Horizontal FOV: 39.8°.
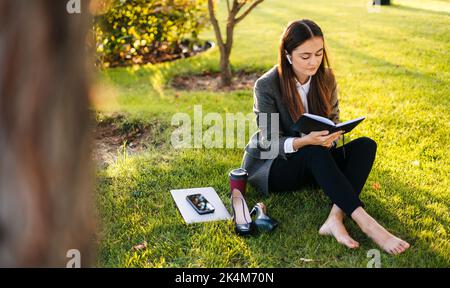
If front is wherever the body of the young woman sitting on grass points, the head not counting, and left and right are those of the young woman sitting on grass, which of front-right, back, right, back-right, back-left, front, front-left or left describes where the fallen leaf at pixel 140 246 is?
right

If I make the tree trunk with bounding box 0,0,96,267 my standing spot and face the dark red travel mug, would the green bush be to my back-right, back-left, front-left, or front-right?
front-left

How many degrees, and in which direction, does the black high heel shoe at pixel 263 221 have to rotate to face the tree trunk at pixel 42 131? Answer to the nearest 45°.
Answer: approximately 45° to its right

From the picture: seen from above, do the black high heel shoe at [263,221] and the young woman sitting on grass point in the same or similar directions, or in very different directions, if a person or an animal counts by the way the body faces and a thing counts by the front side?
same or similar directions

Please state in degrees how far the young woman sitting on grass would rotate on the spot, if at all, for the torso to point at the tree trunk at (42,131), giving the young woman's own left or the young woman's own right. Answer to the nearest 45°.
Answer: approximately 45° to the young woman's own right

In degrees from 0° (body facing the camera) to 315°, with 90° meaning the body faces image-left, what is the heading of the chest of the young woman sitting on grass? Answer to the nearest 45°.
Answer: approximately 315°

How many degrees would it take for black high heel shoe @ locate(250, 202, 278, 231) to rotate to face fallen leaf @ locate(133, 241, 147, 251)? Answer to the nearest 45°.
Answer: approximately 135° to its right

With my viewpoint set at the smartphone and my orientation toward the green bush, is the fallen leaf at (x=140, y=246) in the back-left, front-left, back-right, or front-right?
back-left
